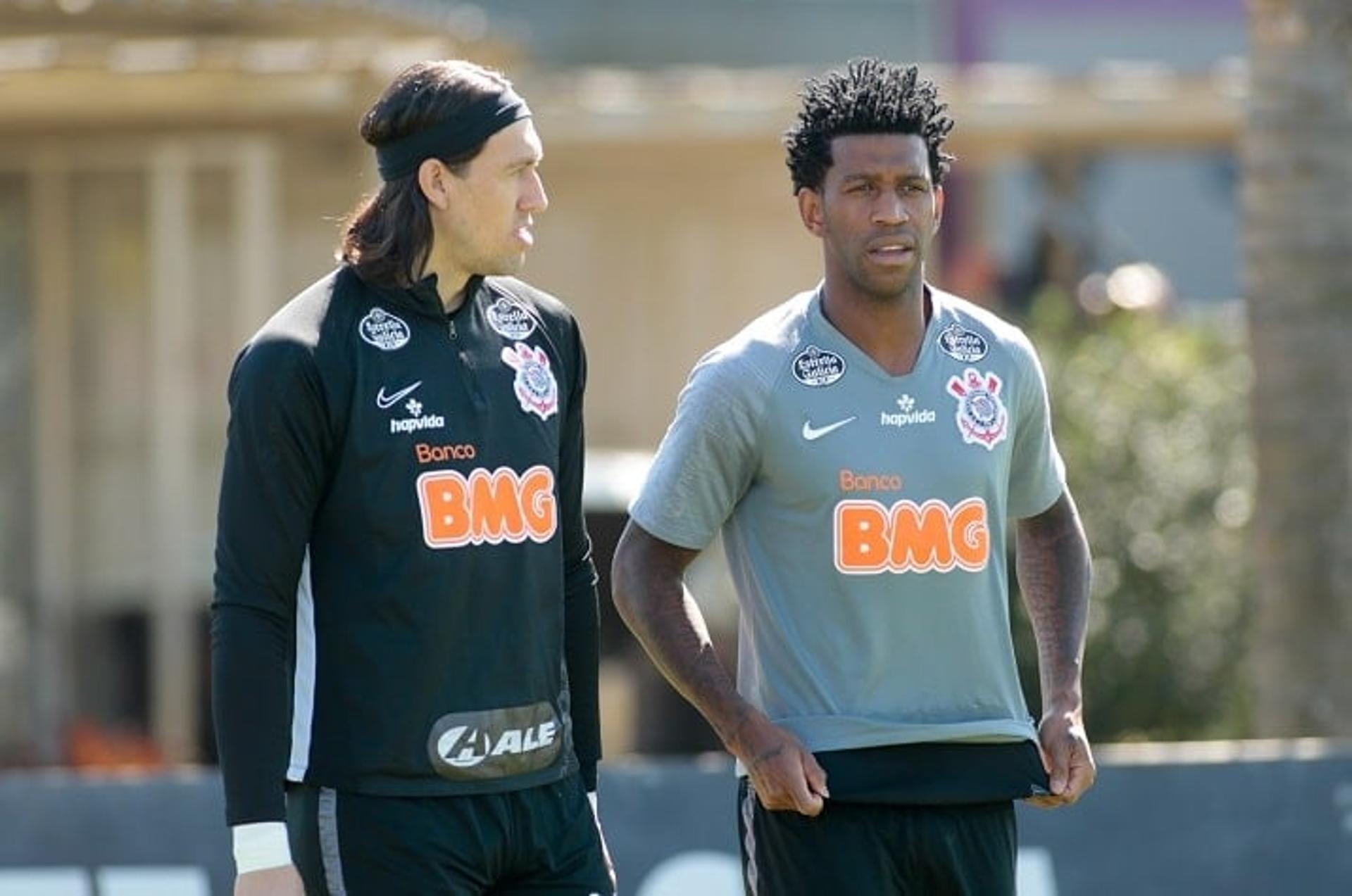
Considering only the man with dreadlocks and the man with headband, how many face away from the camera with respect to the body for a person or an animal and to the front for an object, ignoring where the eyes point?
0

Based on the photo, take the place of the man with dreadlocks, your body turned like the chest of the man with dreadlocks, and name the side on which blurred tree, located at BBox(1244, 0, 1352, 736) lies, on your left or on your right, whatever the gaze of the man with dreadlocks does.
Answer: on your left

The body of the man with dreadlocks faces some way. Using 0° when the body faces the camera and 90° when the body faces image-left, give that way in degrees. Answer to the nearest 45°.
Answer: approximately 315°

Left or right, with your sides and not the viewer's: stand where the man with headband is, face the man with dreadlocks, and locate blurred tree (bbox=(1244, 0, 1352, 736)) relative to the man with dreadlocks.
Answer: left

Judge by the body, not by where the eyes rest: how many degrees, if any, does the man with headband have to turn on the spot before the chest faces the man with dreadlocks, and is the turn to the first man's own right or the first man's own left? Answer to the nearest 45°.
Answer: approximately 45° to the first man's own left

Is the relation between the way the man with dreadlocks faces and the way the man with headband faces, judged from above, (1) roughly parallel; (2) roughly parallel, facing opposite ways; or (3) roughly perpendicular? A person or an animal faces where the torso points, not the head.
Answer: roughly parallel

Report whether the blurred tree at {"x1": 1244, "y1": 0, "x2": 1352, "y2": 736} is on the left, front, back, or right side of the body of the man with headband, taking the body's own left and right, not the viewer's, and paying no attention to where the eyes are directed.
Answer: left

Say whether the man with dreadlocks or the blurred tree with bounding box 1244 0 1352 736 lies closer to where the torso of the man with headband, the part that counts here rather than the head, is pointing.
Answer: the man with dreadlocks

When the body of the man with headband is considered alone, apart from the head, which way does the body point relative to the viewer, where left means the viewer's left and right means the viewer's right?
facing the viewer and to the right of the viewer

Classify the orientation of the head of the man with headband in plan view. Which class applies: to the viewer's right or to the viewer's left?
to the viewer's right
